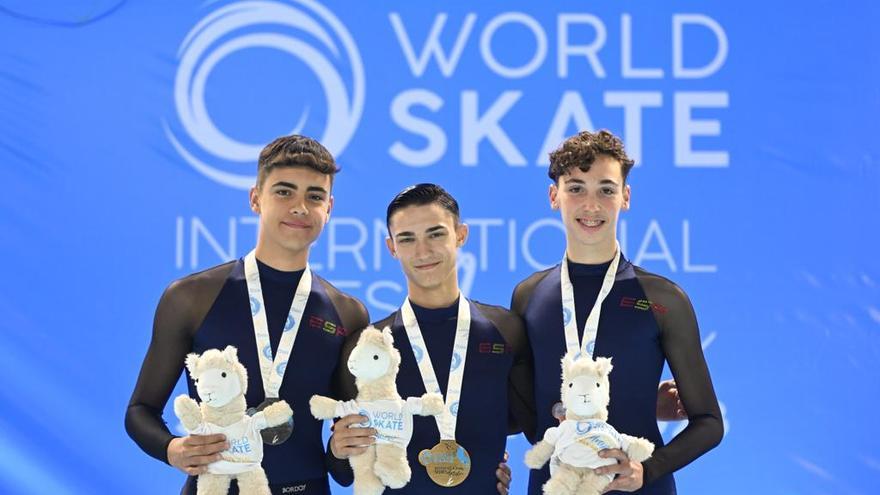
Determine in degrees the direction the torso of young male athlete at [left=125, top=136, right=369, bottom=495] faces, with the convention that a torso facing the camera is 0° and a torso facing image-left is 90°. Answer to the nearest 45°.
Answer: approximately 0°

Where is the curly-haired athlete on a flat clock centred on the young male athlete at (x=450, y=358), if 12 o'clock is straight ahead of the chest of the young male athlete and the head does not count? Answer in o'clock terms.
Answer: The curly-haired athlete is roughly at 9 o'clock from the young male athlete.

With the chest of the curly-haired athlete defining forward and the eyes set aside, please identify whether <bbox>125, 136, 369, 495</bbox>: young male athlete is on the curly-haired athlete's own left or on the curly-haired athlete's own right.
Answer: on the curly-haired athlete's own right

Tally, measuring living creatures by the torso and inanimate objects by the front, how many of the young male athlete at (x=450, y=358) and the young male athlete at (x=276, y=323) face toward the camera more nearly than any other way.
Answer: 2

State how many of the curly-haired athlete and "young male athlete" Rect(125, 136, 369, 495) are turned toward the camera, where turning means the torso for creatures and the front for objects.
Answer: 2

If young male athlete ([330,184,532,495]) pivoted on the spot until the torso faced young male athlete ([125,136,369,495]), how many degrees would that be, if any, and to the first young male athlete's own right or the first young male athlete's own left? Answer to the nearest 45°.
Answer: approximately 90° to the first young male athlete's own right

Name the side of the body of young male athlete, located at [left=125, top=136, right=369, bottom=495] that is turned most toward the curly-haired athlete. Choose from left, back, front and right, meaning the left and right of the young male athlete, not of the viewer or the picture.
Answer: left
